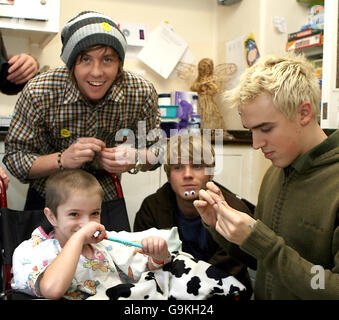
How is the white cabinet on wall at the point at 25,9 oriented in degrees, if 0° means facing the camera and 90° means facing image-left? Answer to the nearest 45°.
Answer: approximately 0°

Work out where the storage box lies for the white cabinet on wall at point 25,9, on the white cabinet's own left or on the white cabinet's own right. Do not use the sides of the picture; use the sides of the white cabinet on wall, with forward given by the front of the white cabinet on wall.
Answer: on the white cabinet's own left

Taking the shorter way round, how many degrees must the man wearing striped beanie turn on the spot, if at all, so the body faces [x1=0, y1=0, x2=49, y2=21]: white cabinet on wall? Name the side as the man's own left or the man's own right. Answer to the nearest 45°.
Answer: approximately 180°

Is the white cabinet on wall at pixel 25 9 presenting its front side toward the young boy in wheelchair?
yes

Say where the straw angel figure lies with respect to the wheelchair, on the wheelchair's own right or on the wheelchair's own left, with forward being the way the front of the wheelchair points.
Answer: on the wheelchair's own left

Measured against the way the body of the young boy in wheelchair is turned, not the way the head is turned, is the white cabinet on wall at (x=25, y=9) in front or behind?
behind

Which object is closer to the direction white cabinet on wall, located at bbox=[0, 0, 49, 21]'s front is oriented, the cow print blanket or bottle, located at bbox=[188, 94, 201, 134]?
the cow print blanket

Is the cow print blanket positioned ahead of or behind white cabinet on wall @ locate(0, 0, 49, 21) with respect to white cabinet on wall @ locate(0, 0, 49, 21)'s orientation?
ahead

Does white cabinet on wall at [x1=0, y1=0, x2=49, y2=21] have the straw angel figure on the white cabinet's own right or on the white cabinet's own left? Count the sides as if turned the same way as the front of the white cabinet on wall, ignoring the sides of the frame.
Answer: on the white cabinet's own left
